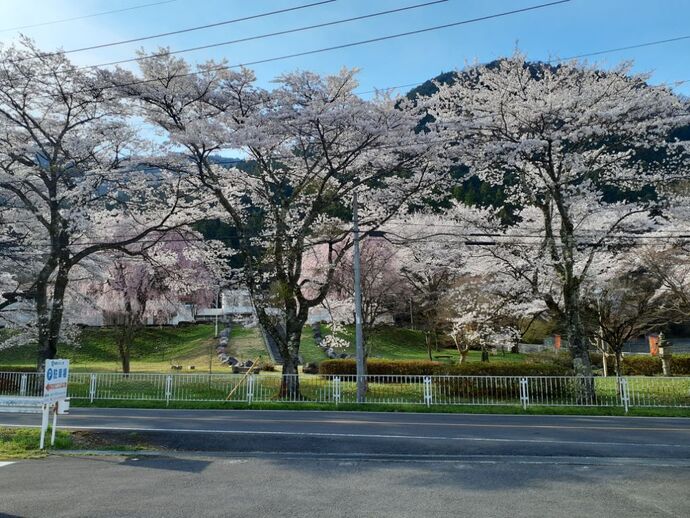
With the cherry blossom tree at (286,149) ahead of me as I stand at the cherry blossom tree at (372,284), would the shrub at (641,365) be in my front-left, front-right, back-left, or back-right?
back-left

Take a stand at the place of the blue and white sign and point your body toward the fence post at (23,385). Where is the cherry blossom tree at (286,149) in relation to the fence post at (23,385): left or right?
right

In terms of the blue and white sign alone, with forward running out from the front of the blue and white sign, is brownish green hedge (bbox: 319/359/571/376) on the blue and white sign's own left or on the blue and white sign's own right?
on the blue and white sign's own left

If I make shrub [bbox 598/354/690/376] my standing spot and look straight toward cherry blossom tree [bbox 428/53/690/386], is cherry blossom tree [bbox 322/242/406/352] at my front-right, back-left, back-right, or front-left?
front-right

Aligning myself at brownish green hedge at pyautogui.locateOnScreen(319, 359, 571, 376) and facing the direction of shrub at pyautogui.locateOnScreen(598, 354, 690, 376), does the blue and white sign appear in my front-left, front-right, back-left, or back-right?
back-right

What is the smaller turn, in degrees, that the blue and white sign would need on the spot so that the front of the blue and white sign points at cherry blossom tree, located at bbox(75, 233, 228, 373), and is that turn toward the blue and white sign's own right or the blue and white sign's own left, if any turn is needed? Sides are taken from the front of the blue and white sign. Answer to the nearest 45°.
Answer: approximately 135° to the blue and white sign's own left

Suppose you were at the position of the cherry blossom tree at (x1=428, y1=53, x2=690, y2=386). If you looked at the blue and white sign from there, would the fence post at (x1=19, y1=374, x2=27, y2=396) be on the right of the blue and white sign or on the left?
right

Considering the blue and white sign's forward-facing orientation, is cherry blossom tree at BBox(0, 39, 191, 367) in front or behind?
behind

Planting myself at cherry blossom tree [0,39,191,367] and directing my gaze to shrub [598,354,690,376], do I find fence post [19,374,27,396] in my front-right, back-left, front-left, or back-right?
back-right

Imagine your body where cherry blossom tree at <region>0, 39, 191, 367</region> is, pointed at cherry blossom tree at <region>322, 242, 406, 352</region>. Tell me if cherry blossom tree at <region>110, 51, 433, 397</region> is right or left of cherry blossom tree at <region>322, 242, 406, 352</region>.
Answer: right
